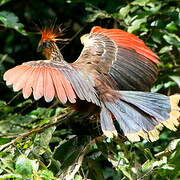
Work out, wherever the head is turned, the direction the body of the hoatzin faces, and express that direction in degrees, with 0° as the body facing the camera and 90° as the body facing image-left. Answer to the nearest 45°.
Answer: approximately 135°

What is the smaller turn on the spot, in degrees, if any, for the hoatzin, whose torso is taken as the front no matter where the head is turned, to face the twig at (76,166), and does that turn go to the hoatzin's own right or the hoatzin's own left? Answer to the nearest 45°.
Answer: approximately 135° to the hoatzin's own left
